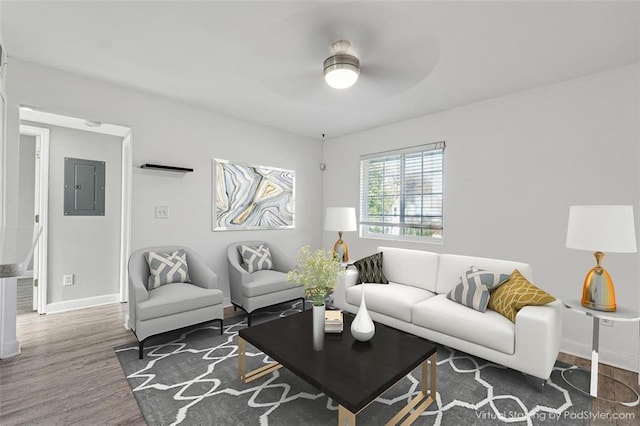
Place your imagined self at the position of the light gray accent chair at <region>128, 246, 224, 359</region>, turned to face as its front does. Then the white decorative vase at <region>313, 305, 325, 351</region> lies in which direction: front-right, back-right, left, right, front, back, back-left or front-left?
front

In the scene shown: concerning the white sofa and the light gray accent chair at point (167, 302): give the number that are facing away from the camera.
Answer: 0

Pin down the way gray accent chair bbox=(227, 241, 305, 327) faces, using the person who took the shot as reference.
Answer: facing the viewer and to the right of the viewer

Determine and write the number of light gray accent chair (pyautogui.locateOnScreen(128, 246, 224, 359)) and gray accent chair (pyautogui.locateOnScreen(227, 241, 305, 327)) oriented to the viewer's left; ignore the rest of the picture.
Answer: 0

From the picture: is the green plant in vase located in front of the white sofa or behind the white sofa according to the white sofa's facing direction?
in front

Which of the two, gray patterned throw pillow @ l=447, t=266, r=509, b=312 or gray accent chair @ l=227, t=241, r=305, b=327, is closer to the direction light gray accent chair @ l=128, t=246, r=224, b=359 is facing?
the gray patterned throw pillow

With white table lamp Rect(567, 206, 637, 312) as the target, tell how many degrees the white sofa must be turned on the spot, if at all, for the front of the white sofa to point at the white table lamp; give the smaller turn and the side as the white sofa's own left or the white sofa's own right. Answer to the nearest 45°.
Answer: approximately 135° to the white sofa's own left

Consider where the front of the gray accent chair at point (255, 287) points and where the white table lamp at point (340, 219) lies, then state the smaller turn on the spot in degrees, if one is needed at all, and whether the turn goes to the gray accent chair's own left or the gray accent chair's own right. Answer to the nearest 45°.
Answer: approximately 45° to the gray accent chair's own left

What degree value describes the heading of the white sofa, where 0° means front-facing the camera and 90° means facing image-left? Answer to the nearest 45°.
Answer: approximately 45°

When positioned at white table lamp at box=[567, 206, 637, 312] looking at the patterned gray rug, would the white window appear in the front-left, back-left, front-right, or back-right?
front-right

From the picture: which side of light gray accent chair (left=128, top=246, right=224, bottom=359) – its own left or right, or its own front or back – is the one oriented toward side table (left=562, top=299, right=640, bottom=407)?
front

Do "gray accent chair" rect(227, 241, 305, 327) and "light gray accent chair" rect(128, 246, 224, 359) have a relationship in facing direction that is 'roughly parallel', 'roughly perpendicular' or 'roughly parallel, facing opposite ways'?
roughly parallel
